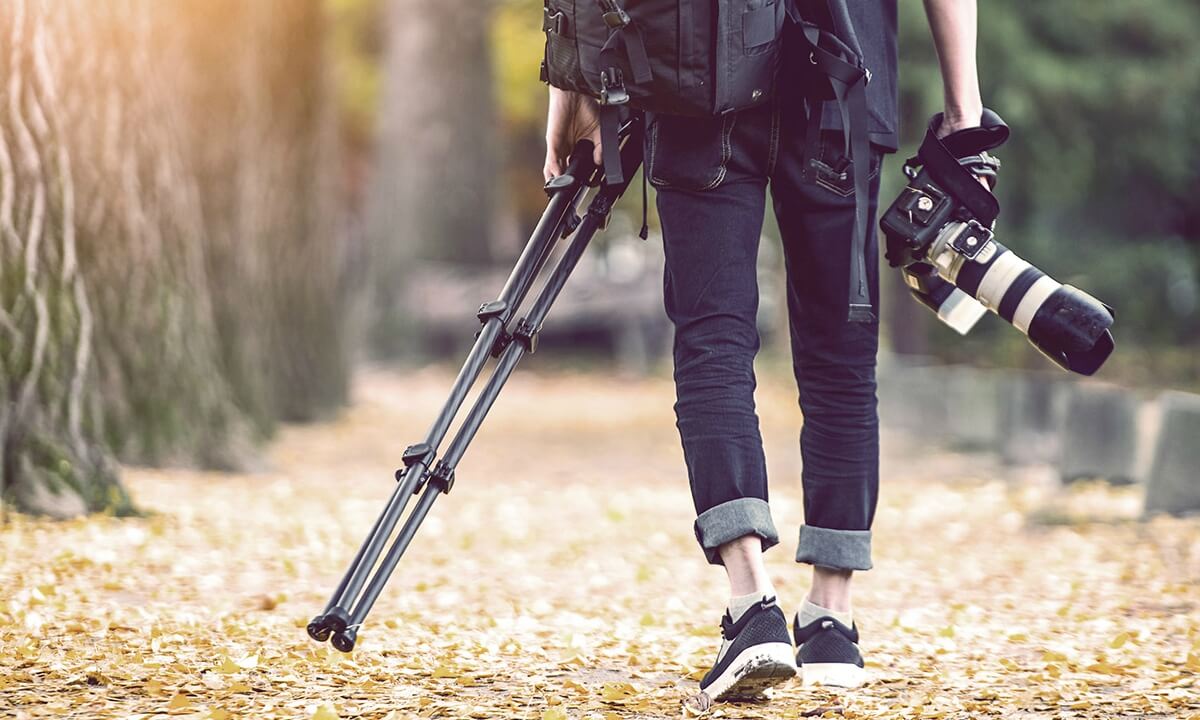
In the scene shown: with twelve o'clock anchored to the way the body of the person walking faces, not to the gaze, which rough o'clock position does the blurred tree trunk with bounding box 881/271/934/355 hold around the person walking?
The blurred tree trunk is roughly at 12 o'clock from the person walking.

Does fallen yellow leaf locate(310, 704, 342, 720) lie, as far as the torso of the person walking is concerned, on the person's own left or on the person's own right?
on the person's own left

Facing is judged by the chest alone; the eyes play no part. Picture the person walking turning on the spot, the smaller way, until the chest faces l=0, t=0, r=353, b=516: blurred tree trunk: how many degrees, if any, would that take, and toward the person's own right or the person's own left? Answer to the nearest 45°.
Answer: approximately 45° to the person's own left

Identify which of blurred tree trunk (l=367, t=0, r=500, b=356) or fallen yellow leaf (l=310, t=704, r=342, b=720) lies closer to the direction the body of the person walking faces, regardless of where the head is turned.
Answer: the blurred tree trunk

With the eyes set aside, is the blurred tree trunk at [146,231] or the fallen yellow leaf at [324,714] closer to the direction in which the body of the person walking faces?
the blurred tree trunk

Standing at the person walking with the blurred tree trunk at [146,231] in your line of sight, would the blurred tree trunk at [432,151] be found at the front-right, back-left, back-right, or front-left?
front-right

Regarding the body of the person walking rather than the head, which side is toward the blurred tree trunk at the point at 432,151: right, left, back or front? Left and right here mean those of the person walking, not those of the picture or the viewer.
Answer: front

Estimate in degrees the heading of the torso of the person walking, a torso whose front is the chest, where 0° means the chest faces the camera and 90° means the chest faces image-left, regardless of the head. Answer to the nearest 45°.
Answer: approximately 180°

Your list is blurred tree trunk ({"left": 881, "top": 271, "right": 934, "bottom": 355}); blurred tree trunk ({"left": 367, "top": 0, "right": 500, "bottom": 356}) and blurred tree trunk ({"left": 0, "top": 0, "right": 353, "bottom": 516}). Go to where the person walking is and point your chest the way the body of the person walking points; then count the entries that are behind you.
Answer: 0

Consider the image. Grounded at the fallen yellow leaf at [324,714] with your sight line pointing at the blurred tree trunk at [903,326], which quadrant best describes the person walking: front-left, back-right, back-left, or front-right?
front-right
